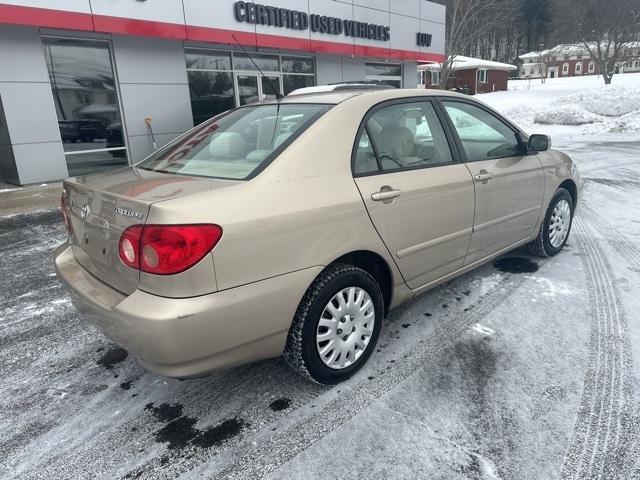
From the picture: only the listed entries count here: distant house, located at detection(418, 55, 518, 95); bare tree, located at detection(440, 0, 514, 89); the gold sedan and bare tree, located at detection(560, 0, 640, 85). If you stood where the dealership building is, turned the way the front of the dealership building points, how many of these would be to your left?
3

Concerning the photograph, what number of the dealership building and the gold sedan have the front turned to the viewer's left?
0

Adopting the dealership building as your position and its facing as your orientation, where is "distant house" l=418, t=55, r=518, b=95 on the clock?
The distant house is roughly at 9 o'clock from the dealership building.

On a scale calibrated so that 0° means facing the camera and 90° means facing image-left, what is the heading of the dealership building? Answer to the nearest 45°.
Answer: approximately 315°

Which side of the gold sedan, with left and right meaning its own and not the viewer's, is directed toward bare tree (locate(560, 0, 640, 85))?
front

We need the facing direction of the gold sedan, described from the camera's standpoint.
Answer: facing away from the viewer and to the right of the viewer

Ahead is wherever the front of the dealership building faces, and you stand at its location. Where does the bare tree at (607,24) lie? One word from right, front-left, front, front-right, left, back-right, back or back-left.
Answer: left

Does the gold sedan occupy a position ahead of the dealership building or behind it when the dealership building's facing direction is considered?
ahead

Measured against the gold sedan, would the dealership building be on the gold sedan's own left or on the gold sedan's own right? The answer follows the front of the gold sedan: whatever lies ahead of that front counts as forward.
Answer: on the gold sedan's own left

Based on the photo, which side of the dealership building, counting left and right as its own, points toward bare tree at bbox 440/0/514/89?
left

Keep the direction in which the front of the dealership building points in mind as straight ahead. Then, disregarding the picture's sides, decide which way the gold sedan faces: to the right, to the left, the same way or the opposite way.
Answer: to the left
